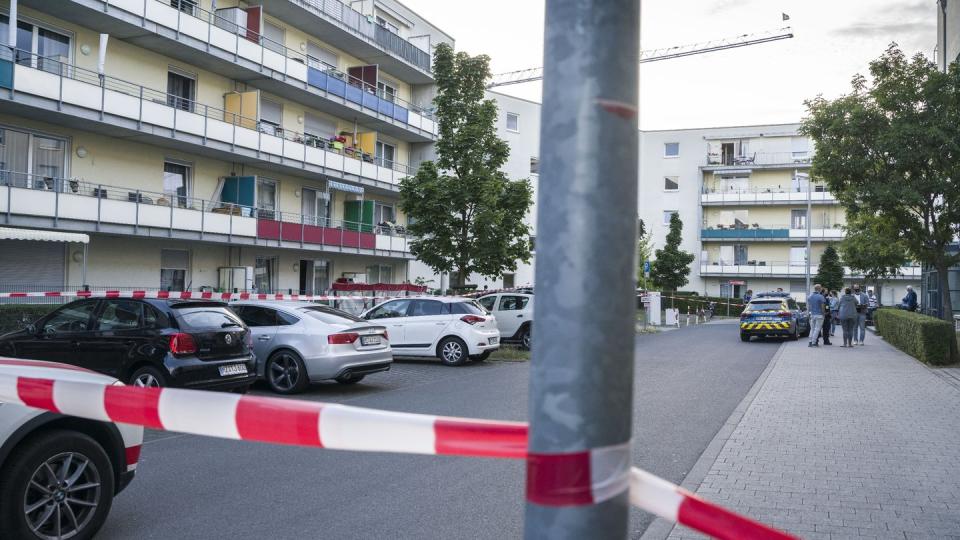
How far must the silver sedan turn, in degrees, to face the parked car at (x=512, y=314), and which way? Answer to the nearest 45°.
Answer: approximately 90° to its right

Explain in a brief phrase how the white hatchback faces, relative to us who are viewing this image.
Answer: facing away from the viewer and to the left of the viewer

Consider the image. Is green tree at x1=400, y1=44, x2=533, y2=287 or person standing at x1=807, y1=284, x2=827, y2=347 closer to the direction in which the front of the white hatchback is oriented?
the green tree

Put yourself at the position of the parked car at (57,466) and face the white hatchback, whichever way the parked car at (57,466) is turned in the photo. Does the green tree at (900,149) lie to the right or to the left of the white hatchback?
right

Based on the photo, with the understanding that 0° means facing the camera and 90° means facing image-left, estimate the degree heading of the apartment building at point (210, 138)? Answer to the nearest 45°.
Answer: approximately 315°

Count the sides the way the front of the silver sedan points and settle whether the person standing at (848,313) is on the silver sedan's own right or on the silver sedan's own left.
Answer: on the silver sedan's own right

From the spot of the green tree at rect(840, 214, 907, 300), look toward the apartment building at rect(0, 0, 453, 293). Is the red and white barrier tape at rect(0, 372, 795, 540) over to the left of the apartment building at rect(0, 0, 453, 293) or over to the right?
left

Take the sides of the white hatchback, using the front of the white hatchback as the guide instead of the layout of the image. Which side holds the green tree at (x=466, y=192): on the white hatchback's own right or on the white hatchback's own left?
on the white hatchback's own right
